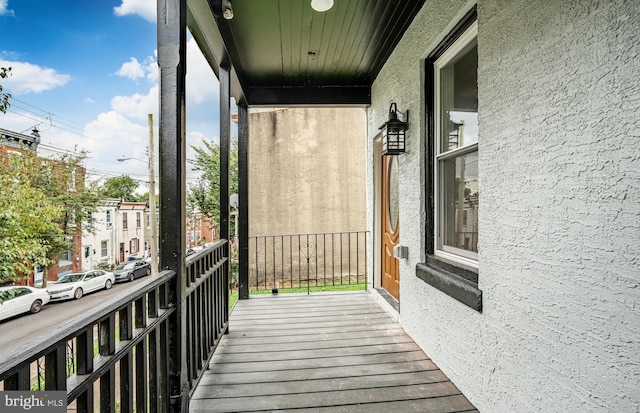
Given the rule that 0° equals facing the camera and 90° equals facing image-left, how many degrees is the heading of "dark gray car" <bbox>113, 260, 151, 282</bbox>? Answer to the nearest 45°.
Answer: approximately 45°

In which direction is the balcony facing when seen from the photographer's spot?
facing to the left of the viewer

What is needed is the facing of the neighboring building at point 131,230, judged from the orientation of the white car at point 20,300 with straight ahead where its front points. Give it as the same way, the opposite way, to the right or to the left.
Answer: to the left

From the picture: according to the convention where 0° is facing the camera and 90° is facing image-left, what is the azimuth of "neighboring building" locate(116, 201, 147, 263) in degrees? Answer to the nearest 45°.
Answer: approximately 315°

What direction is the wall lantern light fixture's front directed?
to the viewer's left

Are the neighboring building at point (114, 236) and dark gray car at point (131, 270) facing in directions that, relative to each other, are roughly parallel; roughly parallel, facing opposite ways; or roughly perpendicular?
roughly perpendicular

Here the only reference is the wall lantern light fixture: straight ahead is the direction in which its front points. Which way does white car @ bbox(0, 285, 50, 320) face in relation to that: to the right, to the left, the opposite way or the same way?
to the left
